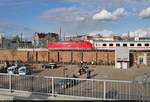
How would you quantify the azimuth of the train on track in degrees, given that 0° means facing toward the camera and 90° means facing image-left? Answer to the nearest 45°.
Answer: approximately 90°

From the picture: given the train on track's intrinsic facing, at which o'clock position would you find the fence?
The fence is roughly at 9 o'clock from the train on track.
